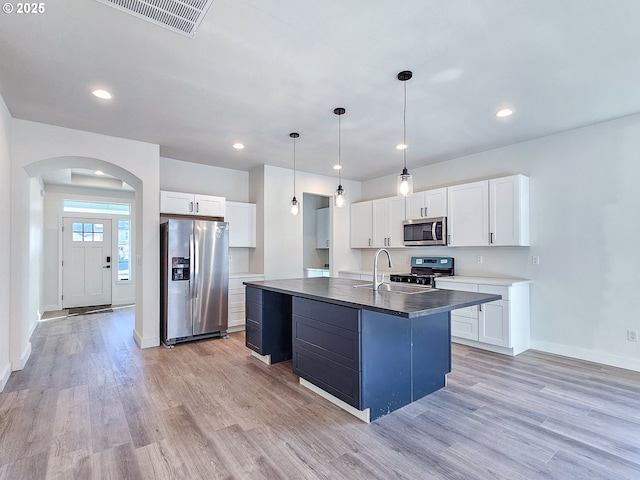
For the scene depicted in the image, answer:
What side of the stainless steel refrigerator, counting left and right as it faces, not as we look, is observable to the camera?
front

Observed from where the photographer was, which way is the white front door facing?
facing the viewer

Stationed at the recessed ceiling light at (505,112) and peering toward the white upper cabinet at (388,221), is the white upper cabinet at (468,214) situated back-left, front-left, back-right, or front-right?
front-right

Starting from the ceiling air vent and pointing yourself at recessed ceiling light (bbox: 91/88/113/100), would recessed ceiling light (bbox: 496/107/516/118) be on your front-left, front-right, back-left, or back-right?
back-right

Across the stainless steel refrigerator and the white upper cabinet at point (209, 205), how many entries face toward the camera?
2

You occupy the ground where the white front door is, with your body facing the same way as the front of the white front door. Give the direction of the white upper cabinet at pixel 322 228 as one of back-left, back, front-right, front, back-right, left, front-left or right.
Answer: front-left

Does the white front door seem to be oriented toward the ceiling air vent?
yes

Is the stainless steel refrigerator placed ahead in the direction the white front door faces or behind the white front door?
ahead

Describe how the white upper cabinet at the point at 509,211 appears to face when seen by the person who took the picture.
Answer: facing the viewer and to the left of the viewer

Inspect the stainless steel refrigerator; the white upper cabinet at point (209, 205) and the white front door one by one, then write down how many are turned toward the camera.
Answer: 3

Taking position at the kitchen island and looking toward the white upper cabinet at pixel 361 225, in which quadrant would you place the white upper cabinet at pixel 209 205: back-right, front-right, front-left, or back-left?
front-left

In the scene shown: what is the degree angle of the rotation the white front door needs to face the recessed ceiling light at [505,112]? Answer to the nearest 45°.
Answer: approximately 45° to its left
